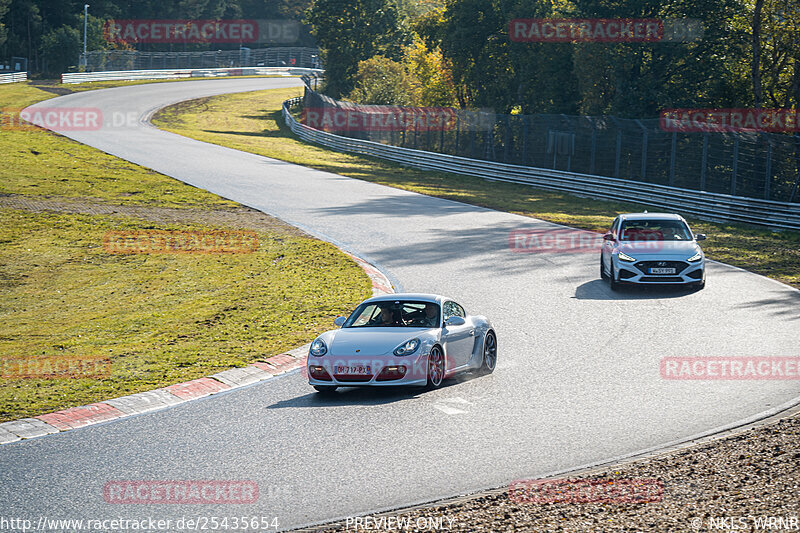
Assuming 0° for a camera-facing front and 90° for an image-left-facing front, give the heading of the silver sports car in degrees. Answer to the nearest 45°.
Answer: approximately 45°

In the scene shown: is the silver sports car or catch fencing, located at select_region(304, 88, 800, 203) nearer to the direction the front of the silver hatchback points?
the silver sports car

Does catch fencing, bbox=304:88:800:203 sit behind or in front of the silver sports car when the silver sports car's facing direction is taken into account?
behind

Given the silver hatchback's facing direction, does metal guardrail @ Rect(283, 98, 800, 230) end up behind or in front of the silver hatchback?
behind

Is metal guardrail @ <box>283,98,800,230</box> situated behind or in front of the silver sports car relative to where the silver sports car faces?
behind

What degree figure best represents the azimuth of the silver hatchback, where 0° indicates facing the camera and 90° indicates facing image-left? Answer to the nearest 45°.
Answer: approximately 0°
